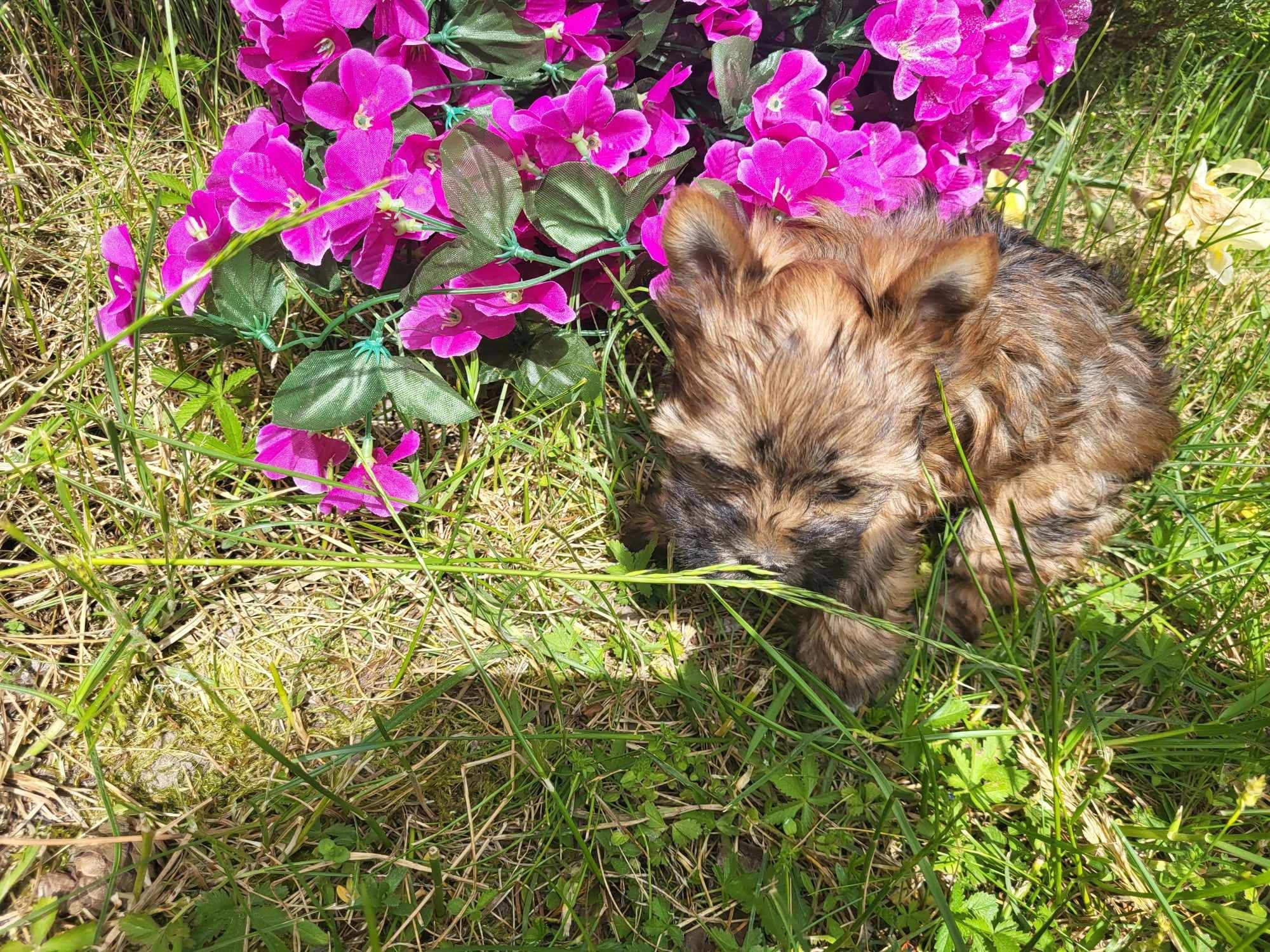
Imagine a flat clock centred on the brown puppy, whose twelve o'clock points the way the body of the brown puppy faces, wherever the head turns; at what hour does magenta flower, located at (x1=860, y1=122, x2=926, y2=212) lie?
The magenta flower is roughly at 4 o'clock from the brown puppy.

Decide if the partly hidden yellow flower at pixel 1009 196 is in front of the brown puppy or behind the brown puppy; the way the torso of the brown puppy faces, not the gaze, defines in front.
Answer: behind

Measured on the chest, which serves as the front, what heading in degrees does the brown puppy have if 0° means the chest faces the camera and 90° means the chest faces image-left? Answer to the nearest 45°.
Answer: approximately 45°

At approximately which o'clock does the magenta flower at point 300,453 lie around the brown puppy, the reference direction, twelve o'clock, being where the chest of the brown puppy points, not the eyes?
The magenta flower is roughly at 1 o'clock from the brown puppy.

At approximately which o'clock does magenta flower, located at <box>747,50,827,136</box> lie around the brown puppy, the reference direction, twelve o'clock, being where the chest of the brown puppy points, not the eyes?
The magenta flower is roughly at 3 o'clock from the brown puppy.

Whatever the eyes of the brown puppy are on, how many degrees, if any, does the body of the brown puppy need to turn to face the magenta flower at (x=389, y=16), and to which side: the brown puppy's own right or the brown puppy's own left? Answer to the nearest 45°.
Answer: approximately 45° to the brown puppy's own right

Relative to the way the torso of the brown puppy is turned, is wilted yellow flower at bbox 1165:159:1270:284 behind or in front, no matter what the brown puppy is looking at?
behind

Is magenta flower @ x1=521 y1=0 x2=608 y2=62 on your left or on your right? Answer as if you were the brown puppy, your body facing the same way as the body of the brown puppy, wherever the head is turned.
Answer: on your right

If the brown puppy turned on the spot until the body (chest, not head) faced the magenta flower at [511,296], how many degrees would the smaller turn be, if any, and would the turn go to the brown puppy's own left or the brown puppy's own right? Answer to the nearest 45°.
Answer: approximately 45° to the brown puppy's own right
